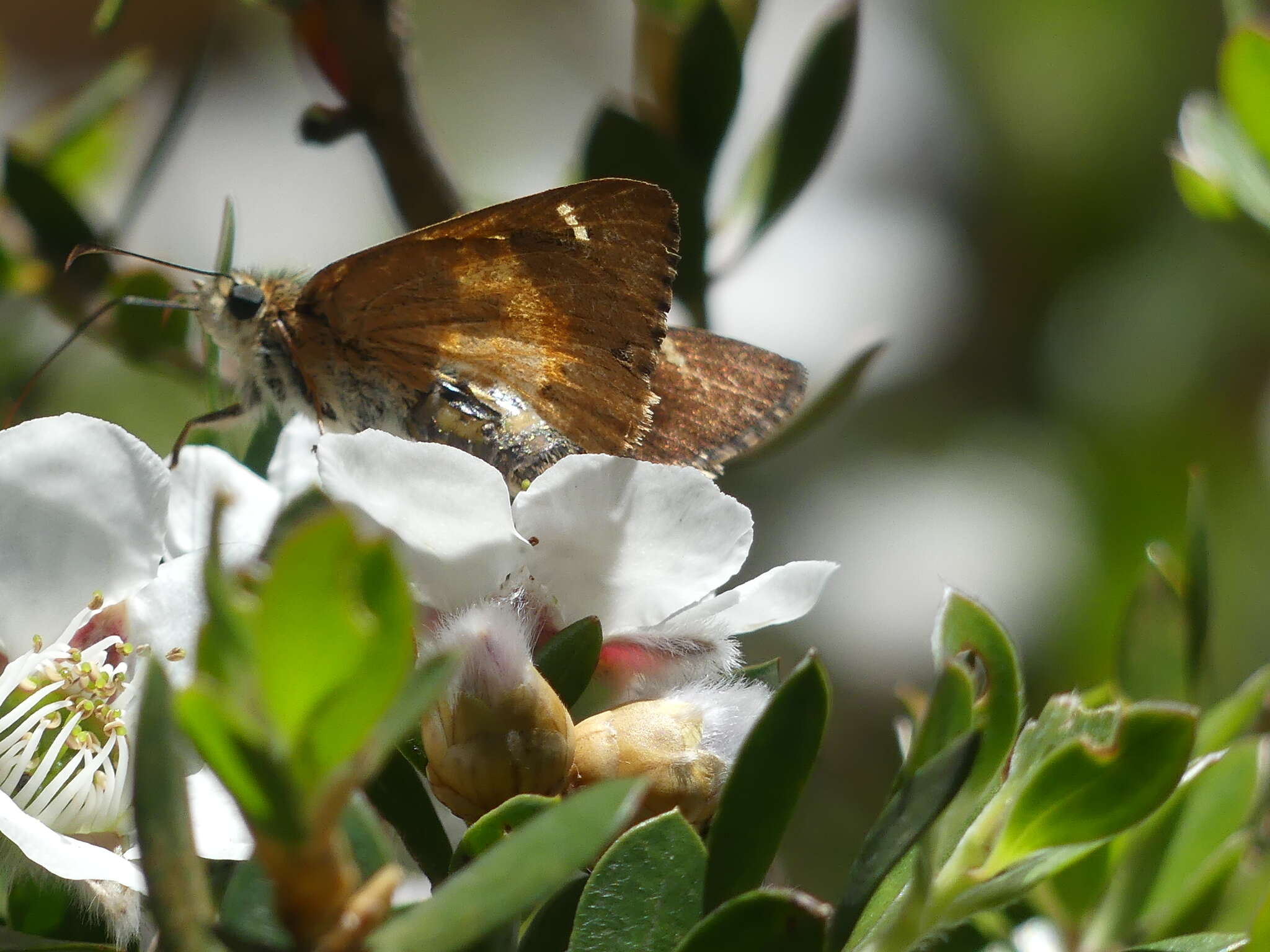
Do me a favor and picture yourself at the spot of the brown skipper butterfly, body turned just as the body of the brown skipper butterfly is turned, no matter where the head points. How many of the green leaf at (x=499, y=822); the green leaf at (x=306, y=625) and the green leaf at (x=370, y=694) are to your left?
3

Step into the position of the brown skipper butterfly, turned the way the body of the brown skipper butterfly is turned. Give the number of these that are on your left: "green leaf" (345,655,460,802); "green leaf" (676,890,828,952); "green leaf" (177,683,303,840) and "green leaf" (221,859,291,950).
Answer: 4

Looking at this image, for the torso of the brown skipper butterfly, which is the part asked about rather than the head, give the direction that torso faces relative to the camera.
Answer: to the viewer's left

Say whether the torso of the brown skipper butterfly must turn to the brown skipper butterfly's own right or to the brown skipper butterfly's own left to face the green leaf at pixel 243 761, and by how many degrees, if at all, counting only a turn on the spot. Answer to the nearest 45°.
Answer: approximately 90° to the brown skipper butterfly's own left

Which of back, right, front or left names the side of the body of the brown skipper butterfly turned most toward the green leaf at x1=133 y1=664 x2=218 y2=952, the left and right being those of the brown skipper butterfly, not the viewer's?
left
